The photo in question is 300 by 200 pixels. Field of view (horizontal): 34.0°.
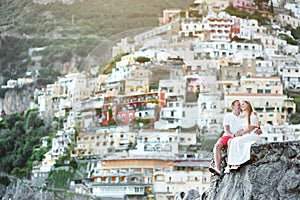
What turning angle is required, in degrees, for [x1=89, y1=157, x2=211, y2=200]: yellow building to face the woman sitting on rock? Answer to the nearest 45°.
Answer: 0° — it already faces them

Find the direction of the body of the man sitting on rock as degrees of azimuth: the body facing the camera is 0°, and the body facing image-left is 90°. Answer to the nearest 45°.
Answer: approximately 45°

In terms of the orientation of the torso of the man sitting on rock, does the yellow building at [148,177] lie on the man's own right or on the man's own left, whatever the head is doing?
on the man's own right
